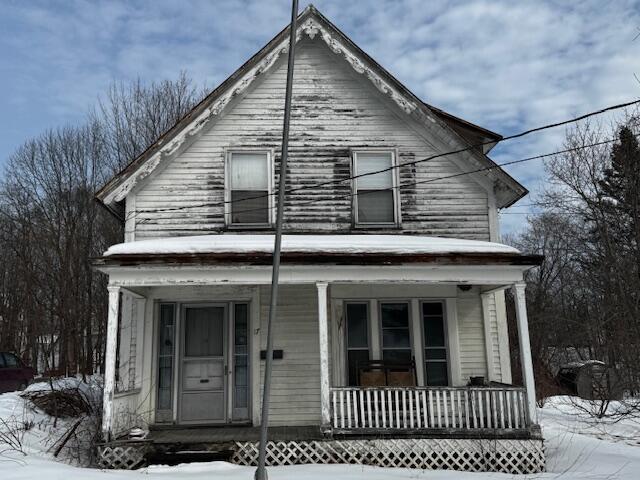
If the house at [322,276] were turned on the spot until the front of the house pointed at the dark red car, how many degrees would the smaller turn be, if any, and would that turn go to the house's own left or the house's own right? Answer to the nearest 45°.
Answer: approximately 135° to the house's own right

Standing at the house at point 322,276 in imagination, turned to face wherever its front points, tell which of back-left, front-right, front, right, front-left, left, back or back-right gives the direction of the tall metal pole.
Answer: front

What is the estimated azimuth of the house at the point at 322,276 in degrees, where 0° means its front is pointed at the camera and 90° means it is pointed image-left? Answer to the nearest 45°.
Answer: approximately 0°

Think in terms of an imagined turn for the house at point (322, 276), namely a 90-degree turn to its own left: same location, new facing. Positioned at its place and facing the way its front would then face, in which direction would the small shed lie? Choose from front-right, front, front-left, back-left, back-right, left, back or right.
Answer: front-left

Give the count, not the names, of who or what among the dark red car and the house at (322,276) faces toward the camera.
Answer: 1
